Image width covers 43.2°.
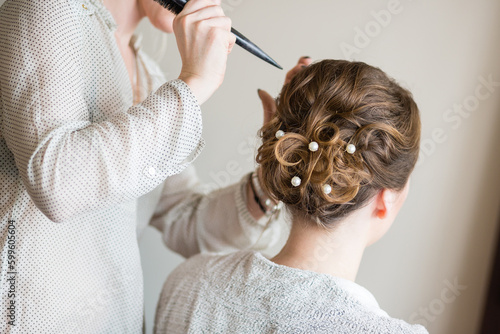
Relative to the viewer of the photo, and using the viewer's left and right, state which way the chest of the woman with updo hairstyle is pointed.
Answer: facing away from the viewer and to the right of the viewer

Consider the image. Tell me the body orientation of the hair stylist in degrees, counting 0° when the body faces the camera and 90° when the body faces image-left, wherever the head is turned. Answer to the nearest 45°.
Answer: approximately 270°

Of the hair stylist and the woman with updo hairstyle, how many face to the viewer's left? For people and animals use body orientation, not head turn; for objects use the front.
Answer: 0
